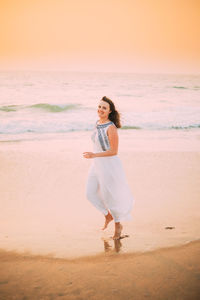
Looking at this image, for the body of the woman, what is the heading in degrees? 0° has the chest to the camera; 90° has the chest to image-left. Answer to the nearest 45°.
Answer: approximately 45°
